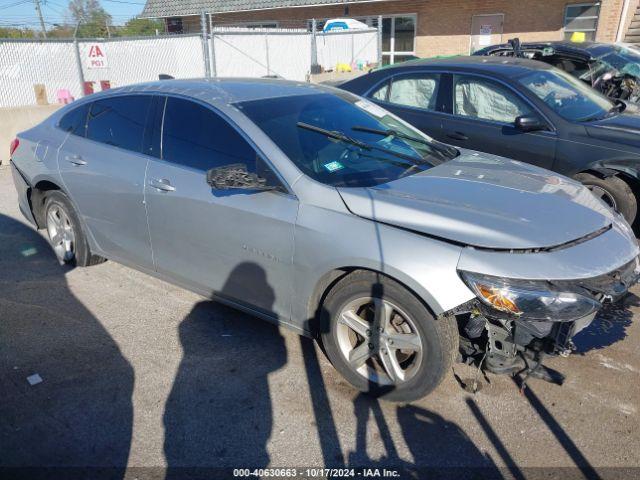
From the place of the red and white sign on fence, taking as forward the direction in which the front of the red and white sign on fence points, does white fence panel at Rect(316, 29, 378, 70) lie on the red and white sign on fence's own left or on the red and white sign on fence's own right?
on the red and white sign on fence's own left

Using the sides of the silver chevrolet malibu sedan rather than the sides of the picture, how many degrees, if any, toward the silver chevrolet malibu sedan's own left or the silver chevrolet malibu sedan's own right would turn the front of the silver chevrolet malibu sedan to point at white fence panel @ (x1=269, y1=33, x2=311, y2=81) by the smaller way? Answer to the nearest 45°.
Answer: approximately 135° to the silver chevrolet malibu sedan's own left

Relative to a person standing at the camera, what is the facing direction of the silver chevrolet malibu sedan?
facing the viewer and to the right of the viewer

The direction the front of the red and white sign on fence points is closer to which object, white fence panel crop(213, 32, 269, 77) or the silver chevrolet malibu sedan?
the silver chevrolet malibu sedan

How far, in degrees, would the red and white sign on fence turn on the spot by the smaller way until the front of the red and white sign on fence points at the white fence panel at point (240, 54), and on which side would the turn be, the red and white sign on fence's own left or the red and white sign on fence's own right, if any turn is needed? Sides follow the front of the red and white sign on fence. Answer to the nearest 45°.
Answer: approximately 135° to the red and white sign on fence's own left

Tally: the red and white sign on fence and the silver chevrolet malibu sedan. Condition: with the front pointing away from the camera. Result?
0

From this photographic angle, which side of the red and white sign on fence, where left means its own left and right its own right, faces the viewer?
front

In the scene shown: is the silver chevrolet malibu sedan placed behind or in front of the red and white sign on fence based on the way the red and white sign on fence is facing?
in front

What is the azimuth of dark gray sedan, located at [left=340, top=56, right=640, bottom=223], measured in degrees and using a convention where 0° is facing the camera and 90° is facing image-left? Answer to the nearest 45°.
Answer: approximately 315°

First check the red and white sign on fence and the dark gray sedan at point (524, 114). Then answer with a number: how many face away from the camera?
0

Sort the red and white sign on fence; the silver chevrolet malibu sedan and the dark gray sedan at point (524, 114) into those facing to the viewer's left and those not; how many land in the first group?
0
